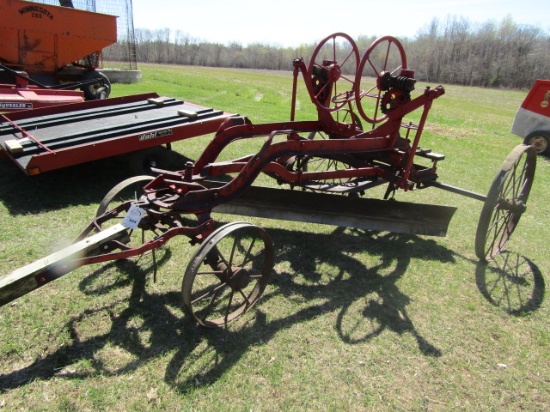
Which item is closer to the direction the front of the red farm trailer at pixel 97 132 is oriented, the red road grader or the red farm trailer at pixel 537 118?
the red road grader

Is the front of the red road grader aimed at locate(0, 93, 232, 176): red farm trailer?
no

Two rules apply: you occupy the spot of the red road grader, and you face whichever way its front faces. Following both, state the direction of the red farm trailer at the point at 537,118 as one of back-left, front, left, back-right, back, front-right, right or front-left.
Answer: back

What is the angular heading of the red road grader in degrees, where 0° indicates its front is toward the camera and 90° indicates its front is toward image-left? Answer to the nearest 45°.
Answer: approximately 45°

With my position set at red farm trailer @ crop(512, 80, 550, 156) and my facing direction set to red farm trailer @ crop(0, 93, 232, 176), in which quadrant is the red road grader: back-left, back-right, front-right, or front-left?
front-left

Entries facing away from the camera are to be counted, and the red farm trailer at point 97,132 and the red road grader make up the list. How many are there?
0

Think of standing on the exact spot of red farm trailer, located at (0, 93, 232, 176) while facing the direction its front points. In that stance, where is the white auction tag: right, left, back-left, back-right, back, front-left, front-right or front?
front-left
